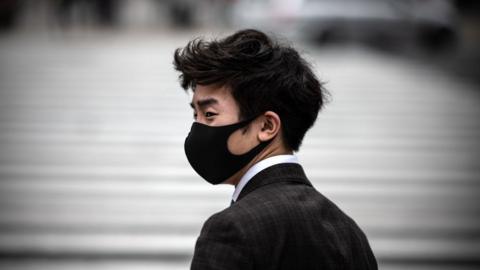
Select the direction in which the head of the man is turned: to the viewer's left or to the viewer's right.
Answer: to the viewer's left

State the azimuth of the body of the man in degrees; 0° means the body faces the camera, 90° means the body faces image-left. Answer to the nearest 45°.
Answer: approximately 135°
